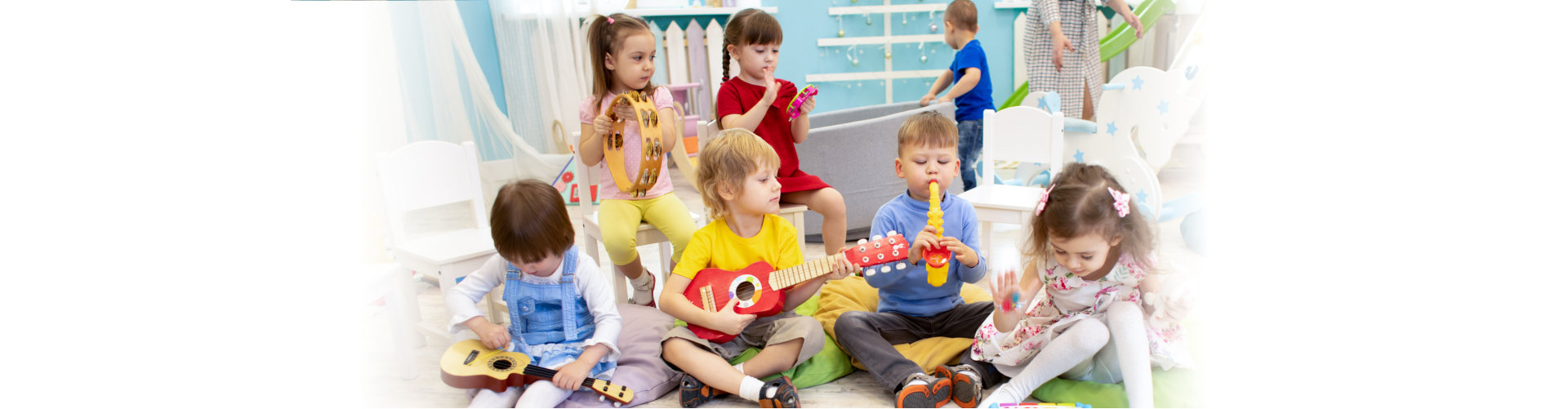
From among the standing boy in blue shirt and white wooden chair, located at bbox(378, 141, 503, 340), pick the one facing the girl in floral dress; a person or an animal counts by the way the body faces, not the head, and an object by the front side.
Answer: the white wooden chair

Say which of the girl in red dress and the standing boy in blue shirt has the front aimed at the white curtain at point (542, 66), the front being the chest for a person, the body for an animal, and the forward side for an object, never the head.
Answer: the standing boy in blue shirt

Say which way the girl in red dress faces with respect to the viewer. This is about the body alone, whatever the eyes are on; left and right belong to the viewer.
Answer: facing the viewer and to the right of the viewer

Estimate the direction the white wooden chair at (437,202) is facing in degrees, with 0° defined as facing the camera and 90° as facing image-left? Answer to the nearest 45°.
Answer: approximately 315°

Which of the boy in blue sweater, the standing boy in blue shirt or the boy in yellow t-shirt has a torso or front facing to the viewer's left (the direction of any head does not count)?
the standing boy in blue shirt

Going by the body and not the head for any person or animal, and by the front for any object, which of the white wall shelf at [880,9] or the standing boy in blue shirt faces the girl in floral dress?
the white wall shelf

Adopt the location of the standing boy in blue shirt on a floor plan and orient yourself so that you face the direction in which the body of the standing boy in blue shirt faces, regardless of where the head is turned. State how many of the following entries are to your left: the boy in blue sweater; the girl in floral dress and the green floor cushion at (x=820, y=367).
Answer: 3

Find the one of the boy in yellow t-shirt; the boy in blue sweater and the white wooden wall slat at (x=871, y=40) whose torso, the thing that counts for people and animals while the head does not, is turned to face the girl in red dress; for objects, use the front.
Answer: the white wooden wall slat

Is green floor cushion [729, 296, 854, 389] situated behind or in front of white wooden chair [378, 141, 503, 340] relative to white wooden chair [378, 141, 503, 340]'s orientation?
in front

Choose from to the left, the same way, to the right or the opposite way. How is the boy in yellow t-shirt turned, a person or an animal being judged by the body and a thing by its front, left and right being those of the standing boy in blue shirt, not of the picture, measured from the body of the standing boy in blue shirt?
to the left
